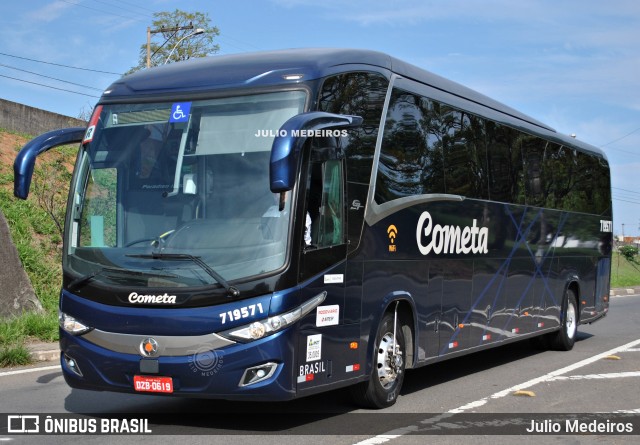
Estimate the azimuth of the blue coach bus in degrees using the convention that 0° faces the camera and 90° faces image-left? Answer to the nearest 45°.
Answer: approximately 45°

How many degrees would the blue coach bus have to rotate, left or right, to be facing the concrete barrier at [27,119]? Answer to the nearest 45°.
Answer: approximately 90° to its right

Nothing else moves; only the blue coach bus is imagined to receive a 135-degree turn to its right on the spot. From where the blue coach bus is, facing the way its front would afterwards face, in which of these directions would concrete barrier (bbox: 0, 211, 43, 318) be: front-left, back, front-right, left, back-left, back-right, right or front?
front-left

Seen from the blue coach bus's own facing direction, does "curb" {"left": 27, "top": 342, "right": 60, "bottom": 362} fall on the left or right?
on its right
